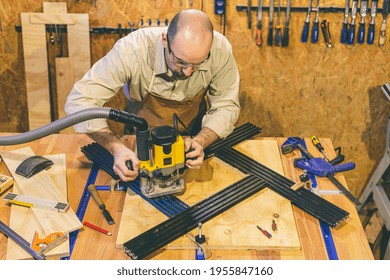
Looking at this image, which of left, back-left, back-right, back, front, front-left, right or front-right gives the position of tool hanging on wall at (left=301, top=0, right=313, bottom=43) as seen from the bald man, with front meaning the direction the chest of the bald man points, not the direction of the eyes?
back-left

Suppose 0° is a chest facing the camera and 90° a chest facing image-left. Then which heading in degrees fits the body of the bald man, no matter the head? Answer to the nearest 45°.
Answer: approximately 0°

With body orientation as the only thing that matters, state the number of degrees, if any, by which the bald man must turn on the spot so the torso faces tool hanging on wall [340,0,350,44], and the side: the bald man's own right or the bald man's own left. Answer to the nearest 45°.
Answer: approximately 135° to the bald man's own left

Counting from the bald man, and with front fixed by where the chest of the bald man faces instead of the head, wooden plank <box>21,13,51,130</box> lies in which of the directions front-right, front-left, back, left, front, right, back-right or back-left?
back-right

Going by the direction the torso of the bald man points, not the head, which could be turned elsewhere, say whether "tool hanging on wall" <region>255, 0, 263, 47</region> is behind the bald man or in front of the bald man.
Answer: behind

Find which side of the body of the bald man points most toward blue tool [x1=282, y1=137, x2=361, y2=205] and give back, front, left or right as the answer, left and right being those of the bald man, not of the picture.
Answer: left

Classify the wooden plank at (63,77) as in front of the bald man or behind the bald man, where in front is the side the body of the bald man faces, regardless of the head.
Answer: behind

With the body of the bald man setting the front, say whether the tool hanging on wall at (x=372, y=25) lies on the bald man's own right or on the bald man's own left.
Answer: on the bald man's own left

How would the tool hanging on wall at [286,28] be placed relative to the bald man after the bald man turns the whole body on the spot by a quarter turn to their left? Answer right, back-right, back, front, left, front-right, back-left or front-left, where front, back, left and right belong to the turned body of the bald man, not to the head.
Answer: front-left

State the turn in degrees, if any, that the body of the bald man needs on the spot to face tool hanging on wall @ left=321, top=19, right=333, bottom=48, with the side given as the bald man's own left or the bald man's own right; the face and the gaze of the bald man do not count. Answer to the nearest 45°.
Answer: approximately 135° to the bald man's own left

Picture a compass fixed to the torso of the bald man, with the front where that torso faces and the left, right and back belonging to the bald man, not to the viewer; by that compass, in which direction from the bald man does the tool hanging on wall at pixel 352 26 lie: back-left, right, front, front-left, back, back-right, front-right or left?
back-left

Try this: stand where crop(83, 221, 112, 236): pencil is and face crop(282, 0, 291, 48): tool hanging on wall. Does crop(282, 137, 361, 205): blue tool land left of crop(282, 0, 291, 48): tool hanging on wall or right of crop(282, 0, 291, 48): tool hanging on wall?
right

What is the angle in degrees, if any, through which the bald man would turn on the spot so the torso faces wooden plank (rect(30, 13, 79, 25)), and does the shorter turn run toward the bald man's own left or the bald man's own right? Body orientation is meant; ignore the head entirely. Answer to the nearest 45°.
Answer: approximately 135° to the bald man's own right

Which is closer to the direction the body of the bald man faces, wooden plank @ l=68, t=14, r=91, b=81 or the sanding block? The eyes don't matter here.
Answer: the sanding block

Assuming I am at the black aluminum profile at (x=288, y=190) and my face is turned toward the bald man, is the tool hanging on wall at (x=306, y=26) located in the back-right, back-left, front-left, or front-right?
front-right
